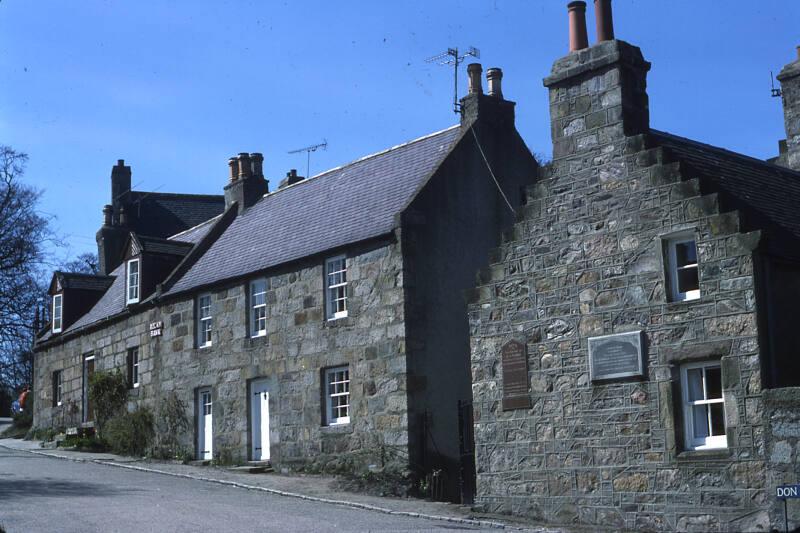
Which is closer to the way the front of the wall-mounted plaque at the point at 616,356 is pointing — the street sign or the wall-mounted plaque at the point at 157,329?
the street sign

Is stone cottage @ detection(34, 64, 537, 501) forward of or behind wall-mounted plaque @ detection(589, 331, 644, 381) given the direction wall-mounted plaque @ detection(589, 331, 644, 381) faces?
behind

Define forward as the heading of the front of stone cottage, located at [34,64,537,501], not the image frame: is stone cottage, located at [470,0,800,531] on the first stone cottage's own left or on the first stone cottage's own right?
on the first stone cottage's own left

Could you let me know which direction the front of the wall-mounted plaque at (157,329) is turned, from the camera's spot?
facing the viewer and to the left of the viewer

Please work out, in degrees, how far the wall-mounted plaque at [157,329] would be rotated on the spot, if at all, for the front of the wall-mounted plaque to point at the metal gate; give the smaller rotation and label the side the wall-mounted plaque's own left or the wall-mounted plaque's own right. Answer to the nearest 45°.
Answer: approximately 90° to the wall-mounted plaque's own left

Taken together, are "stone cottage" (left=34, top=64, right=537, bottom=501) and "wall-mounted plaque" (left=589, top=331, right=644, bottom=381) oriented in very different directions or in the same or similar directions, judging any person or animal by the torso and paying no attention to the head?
same or similar directions

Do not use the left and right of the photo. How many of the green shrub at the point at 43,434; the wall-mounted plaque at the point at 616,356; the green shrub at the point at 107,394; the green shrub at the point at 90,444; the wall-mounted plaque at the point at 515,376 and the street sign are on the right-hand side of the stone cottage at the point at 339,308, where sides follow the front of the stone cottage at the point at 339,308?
3

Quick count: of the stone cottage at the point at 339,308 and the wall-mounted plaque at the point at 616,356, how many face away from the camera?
0

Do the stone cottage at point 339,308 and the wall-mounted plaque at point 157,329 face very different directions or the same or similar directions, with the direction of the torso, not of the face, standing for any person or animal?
same or similar directions

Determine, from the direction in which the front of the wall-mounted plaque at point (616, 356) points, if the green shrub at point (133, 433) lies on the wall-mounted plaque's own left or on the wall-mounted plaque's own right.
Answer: on the wall-mounted plaque's own right

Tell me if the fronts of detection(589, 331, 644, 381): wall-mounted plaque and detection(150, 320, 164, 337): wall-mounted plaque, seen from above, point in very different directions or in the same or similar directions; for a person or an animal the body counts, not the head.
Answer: same or similar directions

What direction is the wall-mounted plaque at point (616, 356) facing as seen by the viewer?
toward the camera

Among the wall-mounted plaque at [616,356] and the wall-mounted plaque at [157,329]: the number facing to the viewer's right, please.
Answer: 0

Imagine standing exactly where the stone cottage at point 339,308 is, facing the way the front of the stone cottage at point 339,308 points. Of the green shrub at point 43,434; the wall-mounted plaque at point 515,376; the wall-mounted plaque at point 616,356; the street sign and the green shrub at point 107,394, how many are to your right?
2

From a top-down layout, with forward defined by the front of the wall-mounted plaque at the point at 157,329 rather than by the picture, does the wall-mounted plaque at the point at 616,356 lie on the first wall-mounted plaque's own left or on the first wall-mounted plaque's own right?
on the first wall-mounted plaque's own left
